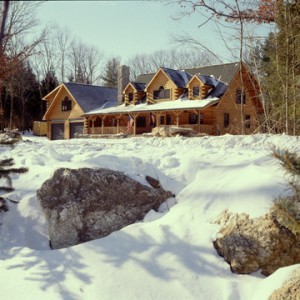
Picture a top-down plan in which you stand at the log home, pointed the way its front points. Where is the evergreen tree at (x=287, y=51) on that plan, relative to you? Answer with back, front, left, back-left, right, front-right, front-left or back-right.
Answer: front-left

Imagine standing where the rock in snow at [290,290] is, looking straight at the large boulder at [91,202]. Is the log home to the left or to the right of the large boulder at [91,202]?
right

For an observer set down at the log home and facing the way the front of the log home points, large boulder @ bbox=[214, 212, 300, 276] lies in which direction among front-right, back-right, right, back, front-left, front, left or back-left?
front-left

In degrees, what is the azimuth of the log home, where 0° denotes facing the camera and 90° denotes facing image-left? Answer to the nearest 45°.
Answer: approximately 45°

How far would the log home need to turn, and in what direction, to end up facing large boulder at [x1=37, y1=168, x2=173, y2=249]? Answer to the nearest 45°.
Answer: approximately 45° to its left
